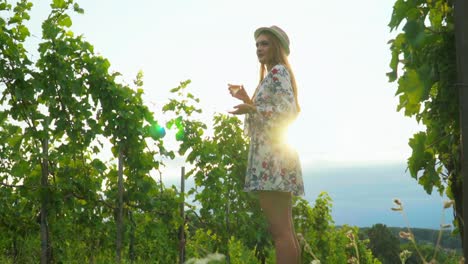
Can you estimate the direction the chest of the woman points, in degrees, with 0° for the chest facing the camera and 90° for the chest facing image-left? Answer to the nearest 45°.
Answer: approximately 90°
